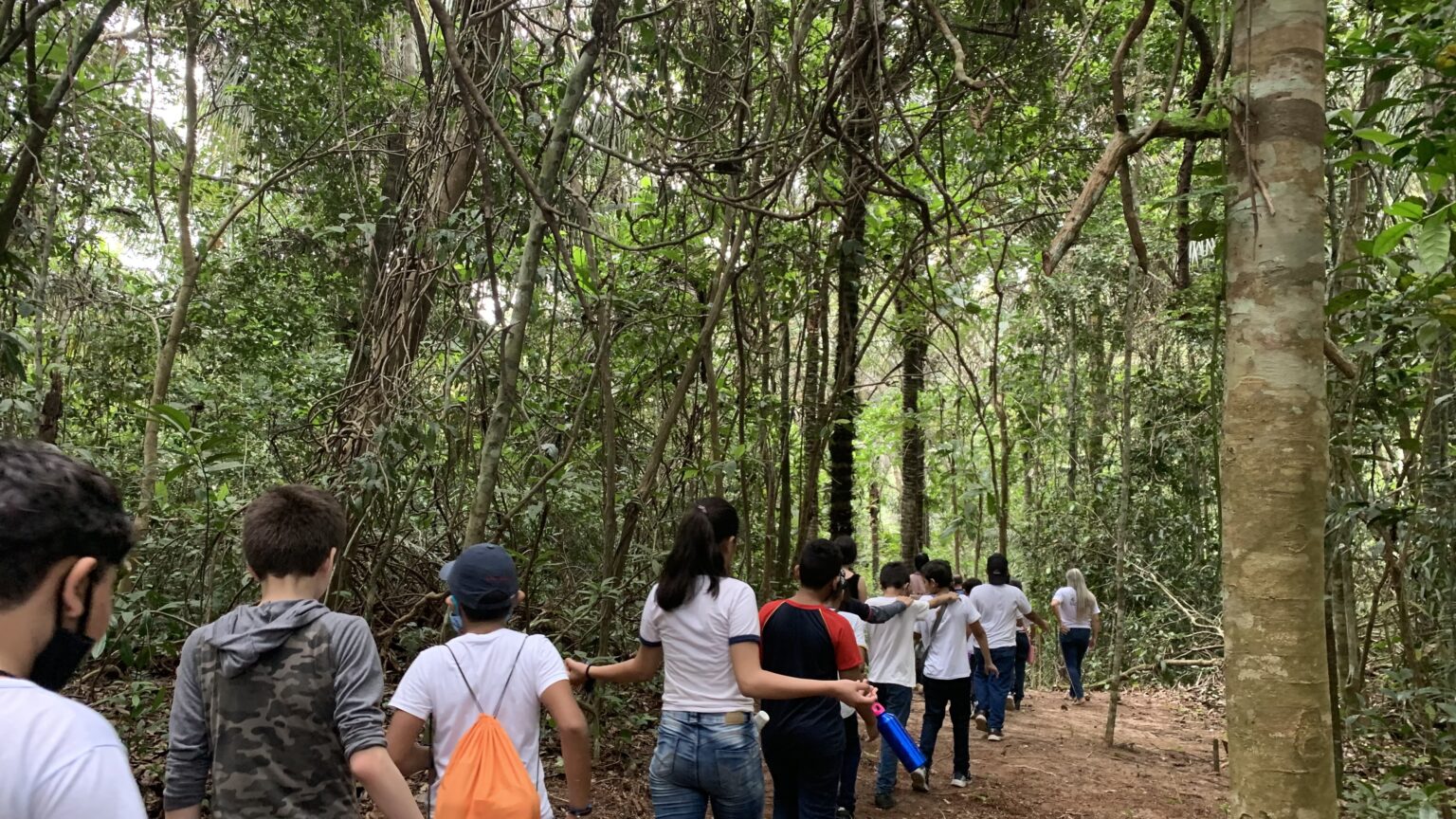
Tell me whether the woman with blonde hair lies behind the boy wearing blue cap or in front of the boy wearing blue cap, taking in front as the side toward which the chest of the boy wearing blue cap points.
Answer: in front

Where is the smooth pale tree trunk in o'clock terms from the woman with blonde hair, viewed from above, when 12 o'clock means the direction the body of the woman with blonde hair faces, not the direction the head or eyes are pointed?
The smooth pale tree trunk is roughly at 6 o'clock from the woman with blonde hair.

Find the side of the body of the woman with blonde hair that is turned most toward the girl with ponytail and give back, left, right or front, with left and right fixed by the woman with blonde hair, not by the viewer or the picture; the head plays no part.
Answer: back

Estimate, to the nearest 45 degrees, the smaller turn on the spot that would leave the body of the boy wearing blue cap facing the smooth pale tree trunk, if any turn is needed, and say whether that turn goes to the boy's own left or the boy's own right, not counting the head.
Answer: approximately 90° to the boy's own right

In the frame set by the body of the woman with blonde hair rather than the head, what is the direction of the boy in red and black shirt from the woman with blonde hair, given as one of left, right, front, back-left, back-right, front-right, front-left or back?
back

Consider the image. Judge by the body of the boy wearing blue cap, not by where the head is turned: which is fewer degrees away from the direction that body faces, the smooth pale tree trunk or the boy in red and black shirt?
the boy in red and black shirt

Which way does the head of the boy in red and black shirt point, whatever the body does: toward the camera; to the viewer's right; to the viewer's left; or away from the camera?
away from the camera

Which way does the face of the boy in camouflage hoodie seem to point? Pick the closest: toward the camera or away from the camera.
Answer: away from the camera

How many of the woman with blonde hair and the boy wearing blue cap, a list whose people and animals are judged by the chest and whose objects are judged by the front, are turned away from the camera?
2

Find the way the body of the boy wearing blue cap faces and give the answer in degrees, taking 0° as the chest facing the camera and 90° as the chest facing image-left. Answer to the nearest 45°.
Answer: approximately 180°

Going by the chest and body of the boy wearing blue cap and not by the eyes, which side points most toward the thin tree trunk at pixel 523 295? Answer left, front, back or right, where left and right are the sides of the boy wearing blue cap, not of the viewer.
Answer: front

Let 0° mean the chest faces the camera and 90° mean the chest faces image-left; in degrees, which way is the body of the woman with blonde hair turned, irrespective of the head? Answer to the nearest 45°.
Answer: approximately 180°

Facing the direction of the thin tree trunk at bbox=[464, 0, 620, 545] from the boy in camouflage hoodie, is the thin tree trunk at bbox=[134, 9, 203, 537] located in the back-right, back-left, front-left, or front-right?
front-left

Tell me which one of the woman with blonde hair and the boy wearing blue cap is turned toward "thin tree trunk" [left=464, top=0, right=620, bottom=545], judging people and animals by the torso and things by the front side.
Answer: the boy wearing blue cap
